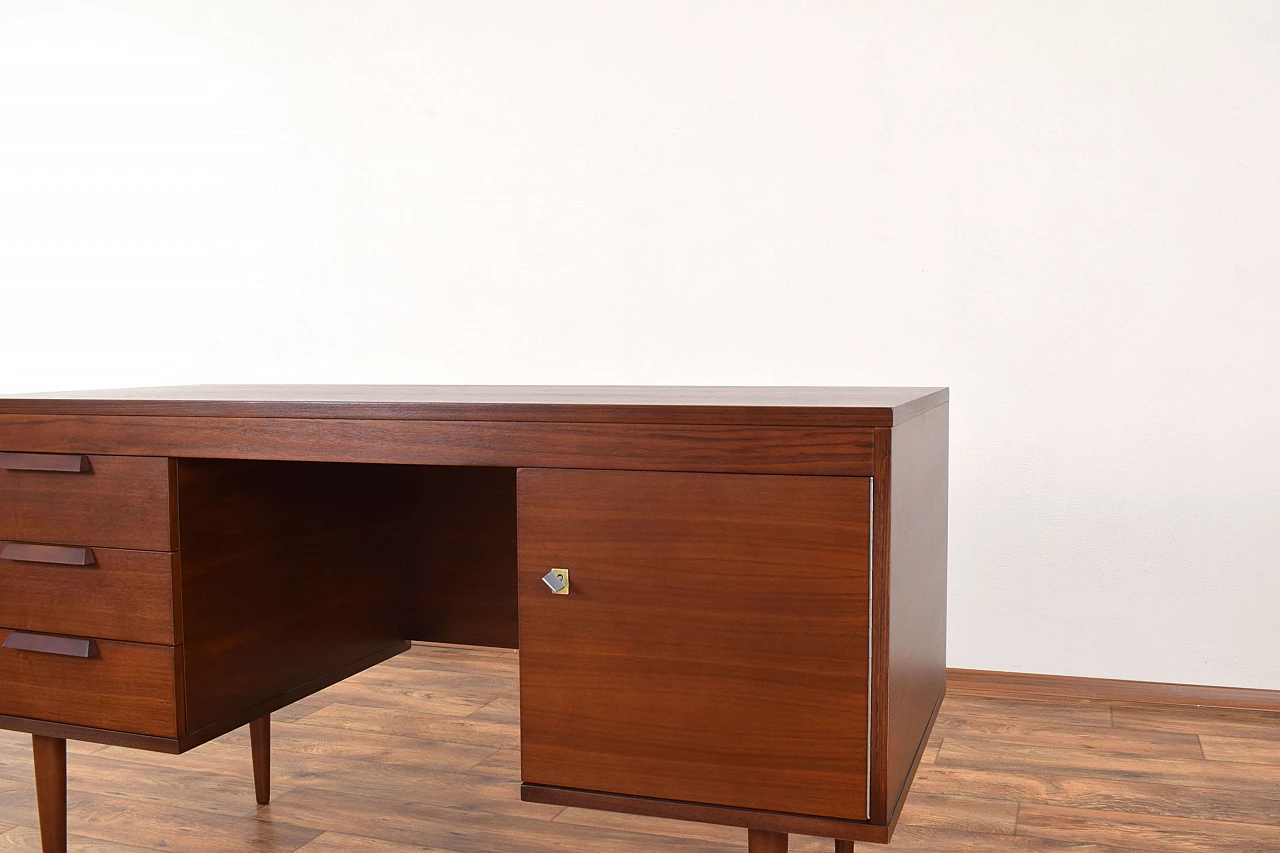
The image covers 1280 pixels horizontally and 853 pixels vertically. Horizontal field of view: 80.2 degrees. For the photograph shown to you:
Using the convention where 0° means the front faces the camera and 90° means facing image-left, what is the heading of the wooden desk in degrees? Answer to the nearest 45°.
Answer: approximately 45°
